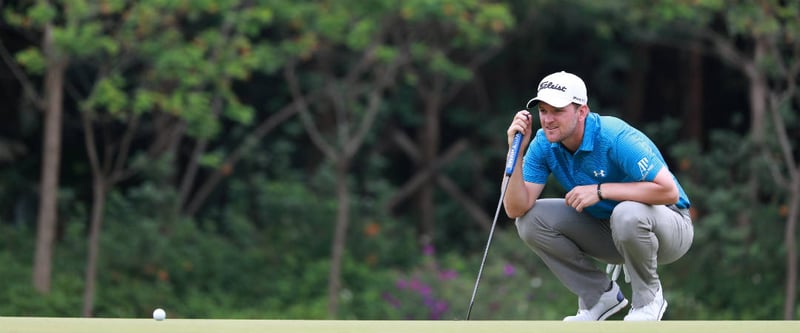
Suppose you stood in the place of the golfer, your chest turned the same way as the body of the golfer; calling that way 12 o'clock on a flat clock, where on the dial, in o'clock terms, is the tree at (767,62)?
The tree is roughly at 5 o'clock from the golfer.

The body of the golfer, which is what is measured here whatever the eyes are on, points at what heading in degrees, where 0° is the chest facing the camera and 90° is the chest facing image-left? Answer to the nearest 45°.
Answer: approximately 45°

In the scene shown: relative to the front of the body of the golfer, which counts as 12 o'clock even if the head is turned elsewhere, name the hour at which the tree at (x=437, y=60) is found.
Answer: The tree is roughly at 4 o'clock from the golfer.

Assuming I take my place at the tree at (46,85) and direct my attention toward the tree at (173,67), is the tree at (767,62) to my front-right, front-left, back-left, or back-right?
front-left

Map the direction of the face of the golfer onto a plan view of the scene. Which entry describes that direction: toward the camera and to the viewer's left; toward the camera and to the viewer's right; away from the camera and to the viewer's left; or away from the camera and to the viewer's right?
toward the camera and to the viewer's left

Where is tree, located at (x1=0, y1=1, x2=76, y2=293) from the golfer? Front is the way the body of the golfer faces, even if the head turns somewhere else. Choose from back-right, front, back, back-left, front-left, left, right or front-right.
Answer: right

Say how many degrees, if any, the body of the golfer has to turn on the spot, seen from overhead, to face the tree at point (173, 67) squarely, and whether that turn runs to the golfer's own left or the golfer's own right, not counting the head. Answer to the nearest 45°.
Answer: approximately 90° to the golfer's own right

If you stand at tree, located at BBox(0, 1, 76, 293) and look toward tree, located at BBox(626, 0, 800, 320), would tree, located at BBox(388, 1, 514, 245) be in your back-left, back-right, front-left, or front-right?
front-left
